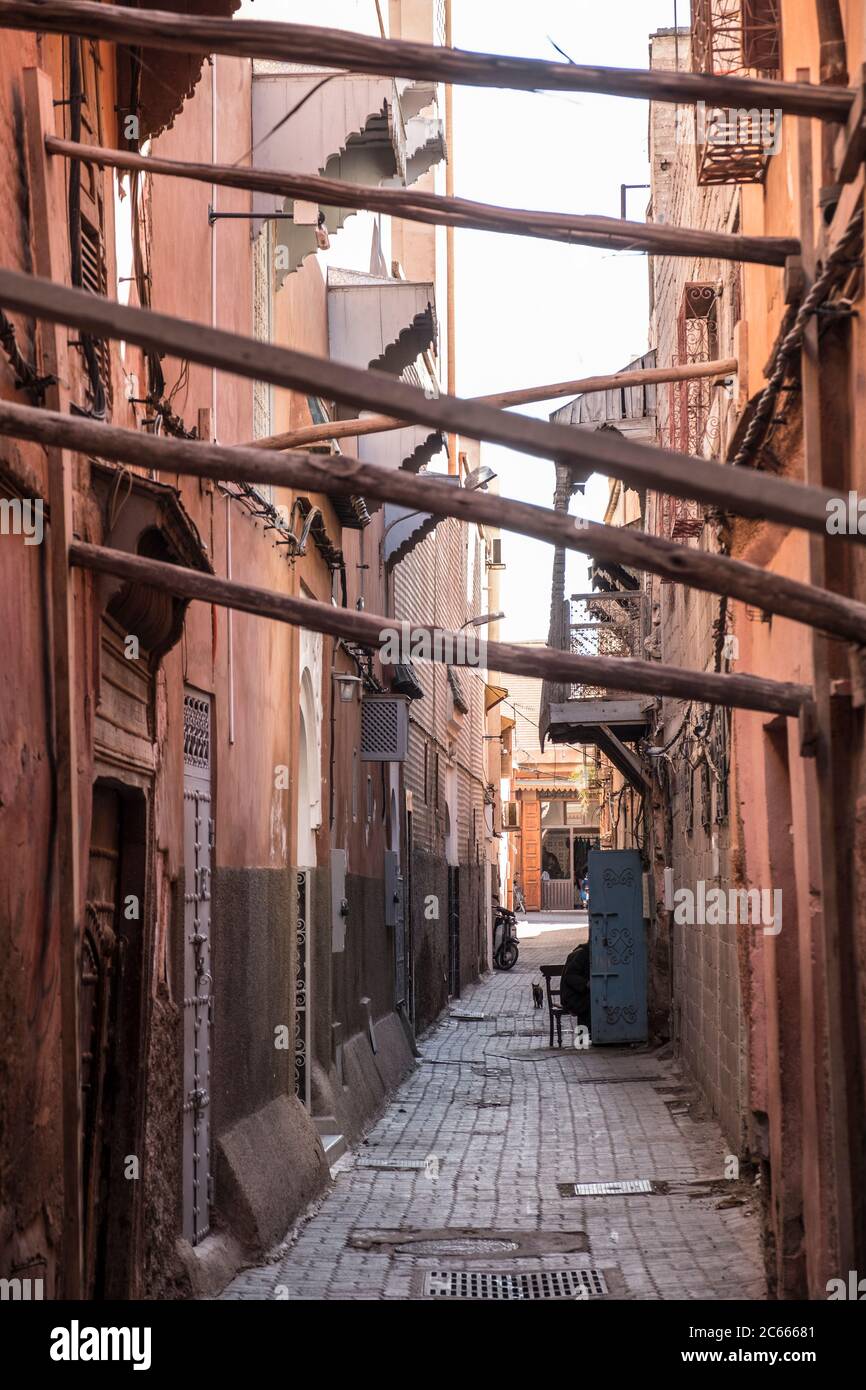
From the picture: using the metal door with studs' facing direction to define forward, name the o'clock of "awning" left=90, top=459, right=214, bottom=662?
The awning is roughly at 3 o'clock from the metal door with studs.

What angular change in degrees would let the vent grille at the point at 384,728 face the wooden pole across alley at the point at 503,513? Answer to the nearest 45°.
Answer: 0° — it already faces it

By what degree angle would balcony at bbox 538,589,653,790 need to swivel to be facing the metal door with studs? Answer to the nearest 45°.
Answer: approximately 90° to its left

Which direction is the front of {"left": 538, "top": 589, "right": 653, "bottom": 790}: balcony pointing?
to the viewer's left

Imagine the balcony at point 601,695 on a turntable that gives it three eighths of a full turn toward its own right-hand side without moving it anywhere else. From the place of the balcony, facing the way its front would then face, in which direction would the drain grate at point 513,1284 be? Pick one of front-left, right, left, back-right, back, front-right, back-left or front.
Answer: back-right

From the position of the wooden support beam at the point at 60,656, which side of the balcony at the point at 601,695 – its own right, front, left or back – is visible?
left

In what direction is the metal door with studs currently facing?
to the viewer's right
